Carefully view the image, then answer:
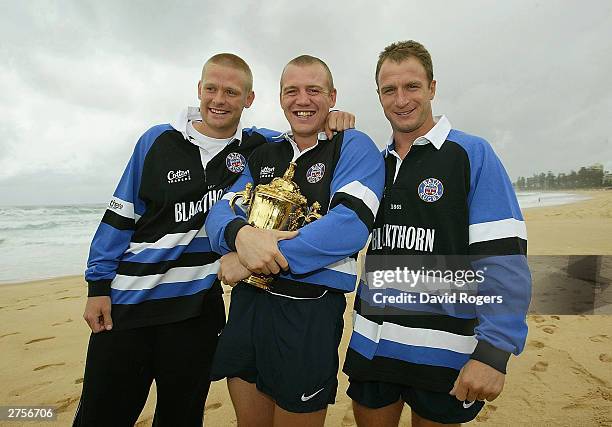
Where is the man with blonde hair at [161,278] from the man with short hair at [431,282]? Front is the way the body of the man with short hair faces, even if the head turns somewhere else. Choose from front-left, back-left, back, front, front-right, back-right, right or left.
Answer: front-right

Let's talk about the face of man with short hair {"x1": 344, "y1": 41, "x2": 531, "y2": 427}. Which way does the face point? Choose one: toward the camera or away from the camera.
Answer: toward the camera

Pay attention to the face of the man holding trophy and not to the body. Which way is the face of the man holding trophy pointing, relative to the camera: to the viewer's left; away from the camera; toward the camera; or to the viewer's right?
toward the camera

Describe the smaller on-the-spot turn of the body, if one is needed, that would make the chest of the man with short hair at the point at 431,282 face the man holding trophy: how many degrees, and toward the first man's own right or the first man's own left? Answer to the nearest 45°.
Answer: approximately 45° to the first man's own right
